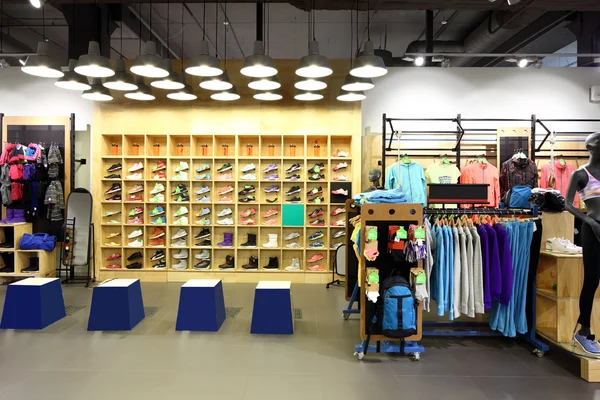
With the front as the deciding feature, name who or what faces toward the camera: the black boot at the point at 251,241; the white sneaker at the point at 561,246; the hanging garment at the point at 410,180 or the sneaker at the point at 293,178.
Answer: the hanging garment

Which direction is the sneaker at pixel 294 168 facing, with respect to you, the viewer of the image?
facing to the left of the viewer

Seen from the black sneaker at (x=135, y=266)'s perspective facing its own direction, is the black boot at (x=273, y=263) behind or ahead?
behind

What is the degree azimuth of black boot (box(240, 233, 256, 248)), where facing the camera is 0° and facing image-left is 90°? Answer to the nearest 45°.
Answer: approximately 90°

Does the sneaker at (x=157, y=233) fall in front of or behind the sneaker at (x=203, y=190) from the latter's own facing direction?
in front

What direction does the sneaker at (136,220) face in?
to the viewer's left

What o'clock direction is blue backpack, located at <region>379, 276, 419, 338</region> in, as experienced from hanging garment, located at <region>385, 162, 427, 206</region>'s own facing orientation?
The blue backpack is roughly at 12 o'clock from the hanging garment.

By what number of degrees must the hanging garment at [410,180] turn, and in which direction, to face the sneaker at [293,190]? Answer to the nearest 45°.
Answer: approximately 90° to its right

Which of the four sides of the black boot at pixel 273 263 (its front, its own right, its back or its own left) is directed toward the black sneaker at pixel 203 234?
front

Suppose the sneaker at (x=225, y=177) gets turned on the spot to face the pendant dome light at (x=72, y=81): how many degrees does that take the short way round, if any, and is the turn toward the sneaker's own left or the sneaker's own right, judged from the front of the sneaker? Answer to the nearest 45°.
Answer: approximately 45° to the sneaker's own left

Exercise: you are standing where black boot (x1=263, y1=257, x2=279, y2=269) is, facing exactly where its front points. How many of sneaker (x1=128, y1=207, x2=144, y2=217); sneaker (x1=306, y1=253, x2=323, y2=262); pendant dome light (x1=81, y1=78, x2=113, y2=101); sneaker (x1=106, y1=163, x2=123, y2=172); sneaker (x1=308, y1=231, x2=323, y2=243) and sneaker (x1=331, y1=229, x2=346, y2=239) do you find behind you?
3

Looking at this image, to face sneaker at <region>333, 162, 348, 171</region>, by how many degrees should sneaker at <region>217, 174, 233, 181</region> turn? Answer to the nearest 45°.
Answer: approximately 180°
